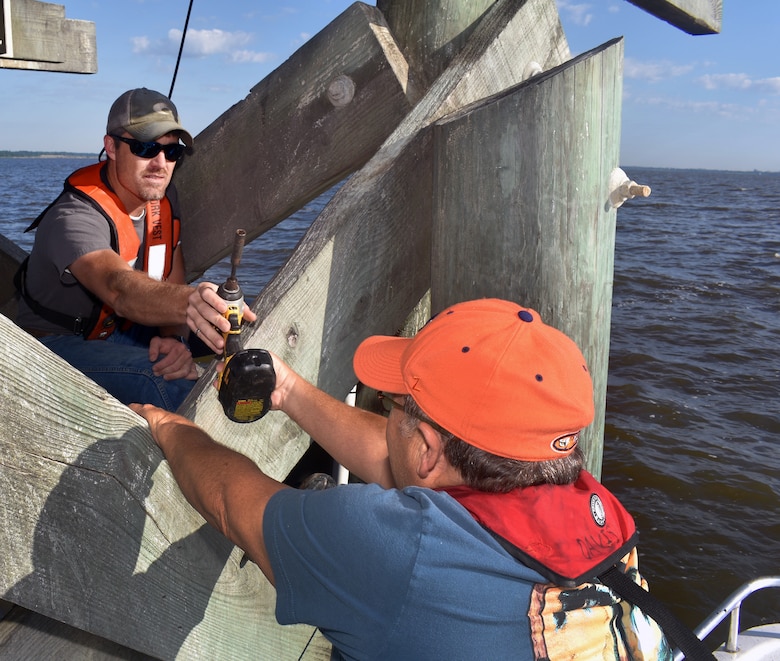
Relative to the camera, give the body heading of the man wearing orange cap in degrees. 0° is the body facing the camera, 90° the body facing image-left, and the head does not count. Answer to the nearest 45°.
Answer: approximately 135°

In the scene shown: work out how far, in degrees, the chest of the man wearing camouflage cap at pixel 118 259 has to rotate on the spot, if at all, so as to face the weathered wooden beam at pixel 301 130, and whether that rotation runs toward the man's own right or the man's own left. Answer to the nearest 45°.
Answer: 0° — they already face it

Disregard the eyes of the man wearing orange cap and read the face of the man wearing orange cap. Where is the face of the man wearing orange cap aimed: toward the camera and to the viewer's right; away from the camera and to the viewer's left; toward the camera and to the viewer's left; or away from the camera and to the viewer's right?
away from the camera and to the viewer's left

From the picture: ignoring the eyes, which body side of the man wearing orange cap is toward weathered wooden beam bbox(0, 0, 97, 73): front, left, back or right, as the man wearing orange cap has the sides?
front

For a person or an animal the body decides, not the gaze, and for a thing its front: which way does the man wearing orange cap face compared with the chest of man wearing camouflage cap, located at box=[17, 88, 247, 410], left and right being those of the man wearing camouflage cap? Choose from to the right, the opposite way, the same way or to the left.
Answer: the opposite way

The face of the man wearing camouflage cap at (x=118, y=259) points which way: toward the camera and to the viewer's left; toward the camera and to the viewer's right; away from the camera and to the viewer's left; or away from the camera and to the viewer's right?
toward the camera and to the viewer's right

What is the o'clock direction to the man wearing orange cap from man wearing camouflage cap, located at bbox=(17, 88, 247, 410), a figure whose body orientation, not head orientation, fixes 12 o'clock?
The man wearing orange cap is roughly at 1 o'clock from the man wearing camouflage cap.

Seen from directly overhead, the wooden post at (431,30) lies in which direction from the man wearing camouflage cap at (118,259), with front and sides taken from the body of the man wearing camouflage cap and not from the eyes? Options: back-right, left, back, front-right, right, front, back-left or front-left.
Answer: front

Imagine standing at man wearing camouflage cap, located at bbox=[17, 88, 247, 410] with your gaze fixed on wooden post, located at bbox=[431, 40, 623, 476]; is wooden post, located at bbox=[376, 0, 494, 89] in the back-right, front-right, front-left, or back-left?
front-left

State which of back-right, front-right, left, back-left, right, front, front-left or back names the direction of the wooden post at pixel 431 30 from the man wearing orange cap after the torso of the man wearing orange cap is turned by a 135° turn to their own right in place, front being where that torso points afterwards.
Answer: left

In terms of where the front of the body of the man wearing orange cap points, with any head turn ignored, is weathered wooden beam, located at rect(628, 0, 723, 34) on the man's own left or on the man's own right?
on the man's own right

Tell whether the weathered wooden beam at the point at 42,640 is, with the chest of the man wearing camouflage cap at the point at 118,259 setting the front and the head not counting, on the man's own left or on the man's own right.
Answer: on the man's own right
